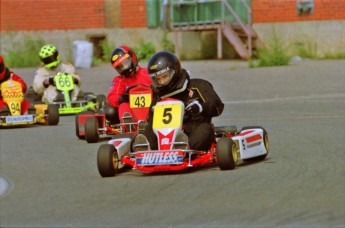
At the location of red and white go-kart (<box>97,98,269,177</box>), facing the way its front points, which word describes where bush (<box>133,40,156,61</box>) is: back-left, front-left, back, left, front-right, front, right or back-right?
back-right

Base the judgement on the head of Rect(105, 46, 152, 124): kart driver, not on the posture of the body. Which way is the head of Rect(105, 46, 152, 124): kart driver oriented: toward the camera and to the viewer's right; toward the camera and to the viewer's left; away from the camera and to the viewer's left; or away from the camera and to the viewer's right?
toward the camera and to the viewer's left

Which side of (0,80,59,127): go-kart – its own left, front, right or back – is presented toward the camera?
front

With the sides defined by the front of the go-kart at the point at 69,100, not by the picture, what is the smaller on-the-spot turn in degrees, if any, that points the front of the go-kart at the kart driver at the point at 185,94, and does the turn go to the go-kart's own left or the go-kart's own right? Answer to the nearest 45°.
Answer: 0° — it already faces them

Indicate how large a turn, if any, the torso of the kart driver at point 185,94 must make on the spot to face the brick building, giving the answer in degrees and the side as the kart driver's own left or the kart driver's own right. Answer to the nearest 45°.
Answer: approximately 135° to the kart driver's own right

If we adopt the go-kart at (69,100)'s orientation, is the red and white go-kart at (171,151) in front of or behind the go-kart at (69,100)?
in front

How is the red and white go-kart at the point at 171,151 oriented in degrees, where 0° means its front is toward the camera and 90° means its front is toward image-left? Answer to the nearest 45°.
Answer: approximately 45°

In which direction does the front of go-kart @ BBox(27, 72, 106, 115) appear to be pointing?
toward the camera

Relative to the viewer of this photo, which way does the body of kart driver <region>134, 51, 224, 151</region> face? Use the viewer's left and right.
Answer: facing the viewer and to the left of the viewer

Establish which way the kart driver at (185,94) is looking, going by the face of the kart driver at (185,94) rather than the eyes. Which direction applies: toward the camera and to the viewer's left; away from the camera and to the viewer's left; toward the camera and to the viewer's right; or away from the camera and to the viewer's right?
toward the camera and to the viewer's left

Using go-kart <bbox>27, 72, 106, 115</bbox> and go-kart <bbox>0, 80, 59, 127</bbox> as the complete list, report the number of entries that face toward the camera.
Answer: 2

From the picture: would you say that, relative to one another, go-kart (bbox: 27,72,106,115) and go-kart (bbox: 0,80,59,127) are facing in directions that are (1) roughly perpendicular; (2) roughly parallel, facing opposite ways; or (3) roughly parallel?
roughly parallel
